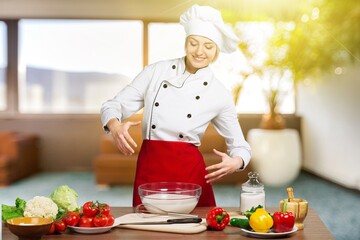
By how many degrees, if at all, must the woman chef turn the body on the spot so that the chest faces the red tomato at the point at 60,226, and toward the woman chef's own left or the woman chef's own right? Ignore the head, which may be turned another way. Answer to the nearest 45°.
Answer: approximately 45° to the woman chef's own right

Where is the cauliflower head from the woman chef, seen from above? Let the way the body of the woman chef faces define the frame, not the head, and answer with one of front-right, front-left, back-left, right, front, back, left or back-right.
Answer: front-right

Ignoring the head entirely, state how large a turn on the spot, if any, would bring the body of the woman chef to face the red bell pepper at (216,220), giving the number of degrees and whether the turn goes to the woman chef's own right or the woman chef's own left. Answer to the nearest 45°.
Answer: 0° — they already face it

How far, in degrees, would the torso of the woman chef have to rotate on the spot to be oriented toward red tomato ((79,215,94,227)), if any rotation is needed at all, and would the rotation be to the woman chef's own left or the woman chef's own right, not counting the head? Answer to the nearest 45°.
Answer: approximately 45° to the woman chef's own right

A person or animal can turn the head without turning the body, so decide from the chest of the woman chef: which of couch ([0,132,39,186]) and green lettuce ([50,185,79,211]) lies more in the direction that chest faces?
the green lettuce

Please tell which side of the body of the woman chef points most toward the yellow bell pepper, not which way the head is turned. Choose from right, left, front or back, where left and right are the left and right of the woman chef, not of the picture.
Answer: front

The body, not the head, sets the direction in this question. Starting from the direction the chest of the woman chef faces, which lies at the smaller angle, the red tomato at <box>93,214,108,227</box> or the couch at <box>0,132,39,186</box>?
the red tomato

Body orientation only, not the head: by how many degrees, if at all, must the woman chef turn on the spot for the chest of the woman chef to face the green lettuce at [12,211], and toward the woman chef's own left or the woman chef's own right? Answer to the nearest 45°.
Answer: approximately 45° to the woman chef's own right

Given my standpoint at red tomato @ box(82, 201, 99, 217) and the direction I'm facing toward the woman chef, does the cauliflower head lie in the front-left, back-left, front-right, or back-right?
back-left

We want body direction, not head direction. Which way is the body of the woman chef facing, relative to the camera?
toward the camera

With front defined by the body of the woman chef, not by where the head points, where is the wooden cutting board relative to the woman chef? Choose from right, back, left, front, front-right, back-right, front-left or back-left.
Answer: front

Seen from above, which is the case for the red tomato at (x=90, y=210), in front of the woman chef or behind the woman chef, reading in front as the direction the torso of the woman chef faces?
in front

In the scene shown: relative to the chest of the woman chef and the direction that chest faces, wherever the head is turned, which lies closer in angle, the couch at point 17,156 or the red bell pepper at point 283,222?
the red bell pepper

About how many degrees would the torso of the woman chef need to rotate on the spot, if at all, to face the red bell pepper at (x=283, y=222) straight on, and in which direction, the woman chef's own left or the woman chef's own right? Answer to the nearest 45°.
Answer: approximately 45° to the woman chef's own left

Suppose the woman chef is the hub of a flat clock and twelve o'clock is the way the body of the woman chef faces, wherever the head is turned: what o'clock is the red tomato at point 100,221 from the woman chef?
The red tomato is roughly at 1 o'clock from the woman chef.
